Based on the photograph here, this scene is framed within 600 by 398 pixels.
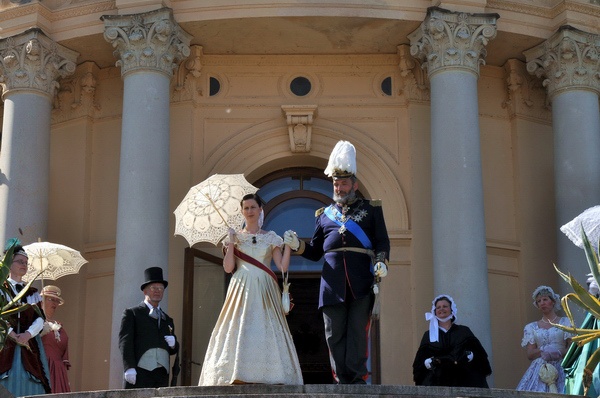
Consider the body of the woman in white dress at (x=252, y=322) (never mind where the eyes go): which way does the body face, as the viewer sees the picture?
toward the camera

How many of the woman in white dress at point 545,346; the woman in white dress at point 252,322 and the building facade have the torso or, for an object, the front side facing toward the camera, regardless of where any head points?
3

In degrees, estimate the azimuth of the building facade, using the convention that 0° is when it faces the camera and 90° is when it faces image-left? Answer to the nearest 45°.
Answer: approximately 0°

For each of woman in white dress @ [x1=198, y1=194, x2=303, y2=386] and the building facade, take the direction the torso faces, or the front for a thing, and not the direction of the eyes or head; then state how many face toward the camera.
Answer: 2

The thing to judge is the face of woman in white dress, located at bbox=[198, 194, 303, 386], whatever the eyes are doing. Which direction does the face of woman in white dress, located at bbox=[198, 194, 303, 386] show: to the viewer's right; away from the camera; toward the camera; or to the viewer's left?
toward the camera

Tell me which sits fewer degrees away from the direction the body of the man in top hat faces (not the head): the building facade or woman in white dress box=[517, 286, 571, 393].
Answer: the woman in white dress

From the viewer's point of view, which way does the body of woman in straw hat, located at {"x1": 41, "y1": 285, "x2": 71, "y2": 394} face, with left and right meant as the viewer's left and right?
facing the viewer and to the right of the viewer

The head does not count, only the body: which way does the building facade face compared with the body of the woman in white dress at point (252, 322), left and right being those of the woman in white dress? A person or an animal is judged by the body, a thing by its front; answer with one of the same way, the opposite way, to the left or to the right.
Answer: the same way

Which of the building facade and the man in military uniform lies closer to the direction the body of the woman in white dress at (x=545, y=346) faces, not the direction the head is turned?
the man in military uniform

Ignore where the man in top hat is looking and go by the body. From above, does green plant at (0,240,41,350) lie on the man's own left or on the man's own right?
on the man's own right

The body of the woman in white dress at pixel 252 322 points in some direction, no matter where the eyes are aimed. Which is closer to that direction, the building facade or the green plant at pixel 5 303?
the green plant

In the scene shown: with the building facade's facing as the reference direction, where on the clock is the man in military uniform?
The man in military uniform is roughly at 12 o'clock from the building facade.

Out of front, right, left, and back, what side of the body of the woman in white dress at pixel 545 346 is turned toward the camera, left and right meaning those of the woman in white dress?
front

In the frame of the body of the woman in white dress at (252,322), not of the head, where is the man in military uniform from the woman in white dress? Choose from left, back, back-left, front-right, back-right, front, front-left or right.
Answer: left
